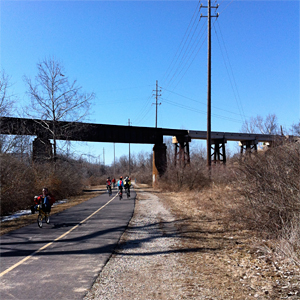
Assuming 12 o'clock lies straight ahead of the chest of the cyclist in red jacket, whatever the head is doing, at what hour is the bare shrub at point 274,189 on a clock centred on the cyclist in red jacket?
The bare shrub is roughly at 9 o'clock from the cyclist in red jacket.

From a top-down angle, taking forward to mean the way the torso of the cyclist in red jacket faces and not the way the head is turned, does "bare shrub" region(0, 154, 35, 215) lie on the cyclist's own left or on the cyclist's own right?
on the cyclist's own right

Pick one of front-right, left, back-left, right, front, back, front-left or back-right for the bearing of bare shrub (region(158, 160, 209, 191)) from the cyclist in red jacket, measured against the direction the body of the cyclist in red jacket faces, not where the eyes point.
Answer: back

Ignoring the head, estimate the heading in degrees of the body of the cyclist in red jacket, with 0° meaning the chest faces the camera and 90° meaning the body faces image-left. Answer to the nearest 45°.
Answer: approximately 45°

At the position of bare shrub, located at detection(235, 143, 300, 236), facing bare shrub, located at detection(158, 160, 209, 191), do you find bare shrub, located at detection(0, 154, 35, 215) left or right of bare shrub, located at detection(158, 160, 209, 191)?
left
